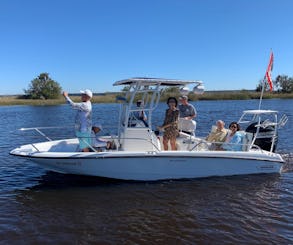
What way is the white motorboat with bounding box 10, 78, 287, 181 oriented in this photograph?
to the viewer's left

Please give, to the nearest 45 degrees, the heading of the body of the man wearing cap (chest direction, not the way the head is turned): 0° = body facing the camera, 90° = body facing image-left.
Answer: approximately 45°

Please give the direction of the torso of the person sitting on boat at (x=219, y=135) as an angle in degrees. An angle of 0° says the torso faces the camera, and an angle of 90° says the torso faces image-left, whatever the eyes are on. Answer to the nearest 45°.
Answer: approximately 45°
